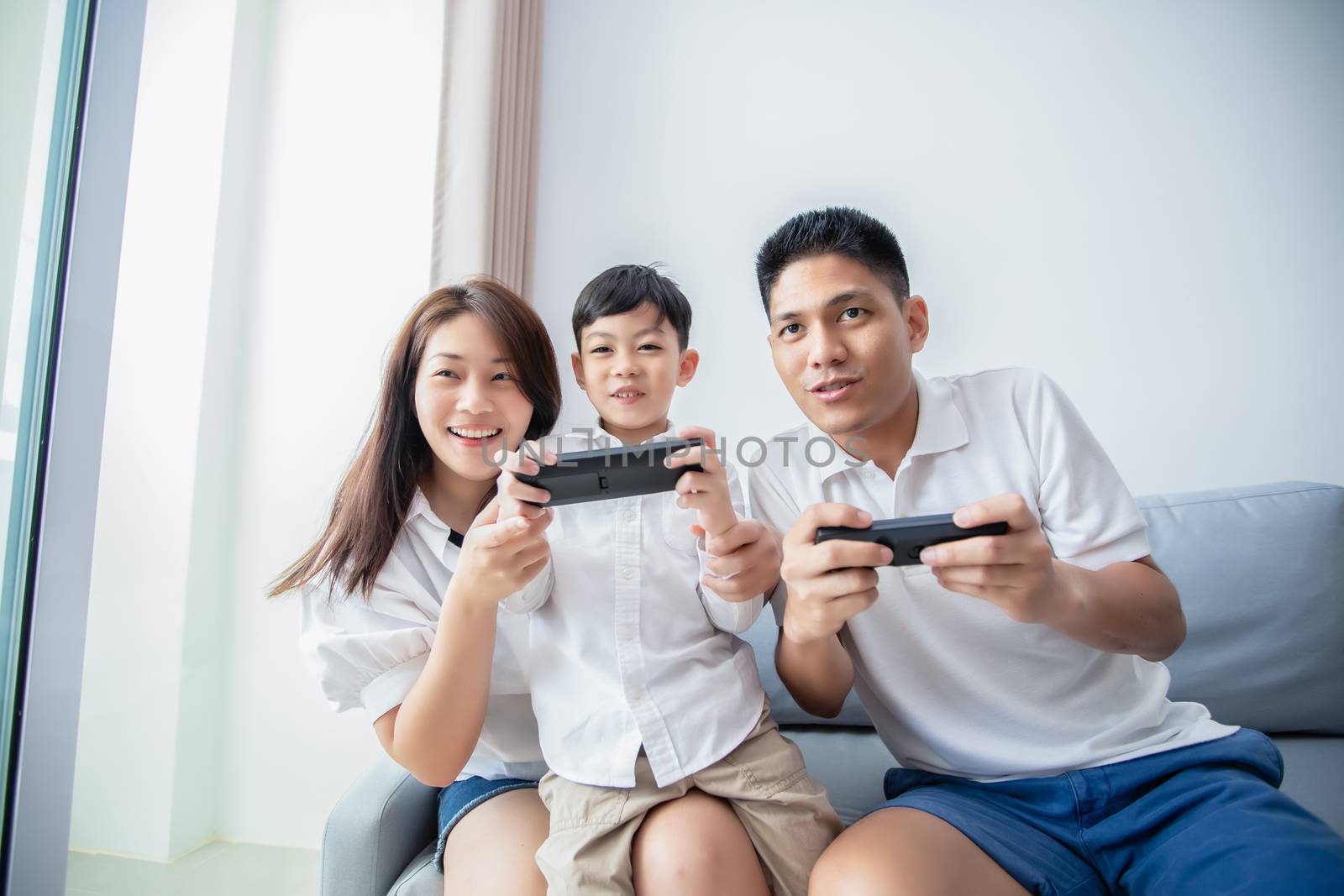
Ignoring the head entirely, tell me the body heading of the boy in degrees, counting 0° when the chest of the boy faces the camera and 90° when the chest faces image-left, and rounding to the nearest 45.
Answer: approximately 0°

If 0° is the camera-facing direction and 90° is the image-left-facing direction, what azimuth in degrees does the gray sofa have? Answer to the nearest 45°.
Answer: approximately 0°
